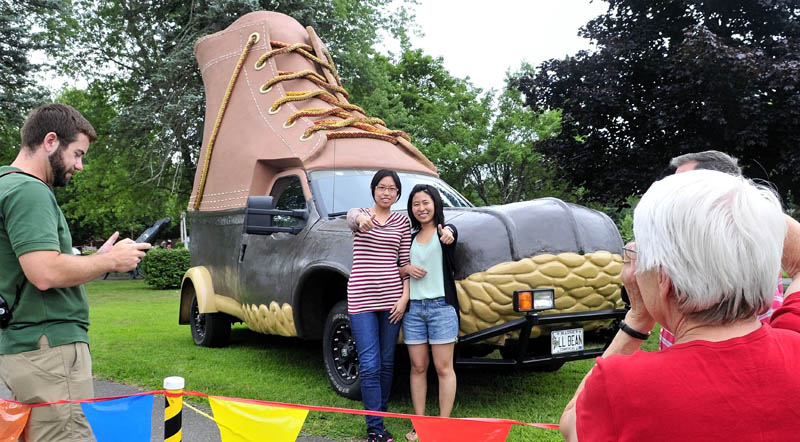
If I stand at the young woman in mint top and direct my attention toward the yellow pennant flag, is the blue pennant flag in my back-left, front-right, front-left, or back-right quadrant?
front-right

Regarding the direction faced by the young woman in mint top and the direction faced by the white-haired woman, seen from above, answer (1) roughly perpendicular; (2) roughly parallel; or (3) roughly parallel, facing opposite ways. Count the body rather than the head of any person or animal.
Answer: roughly parallel, facing opposite ways

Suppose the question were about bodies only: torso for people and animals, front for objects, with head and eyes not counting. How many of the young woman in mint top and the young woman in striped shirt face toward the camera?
2

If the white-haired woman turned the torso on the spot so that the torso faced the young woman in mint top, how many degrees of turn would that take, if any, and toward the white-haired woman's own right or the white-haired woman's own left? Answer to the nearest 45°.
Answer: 0° — they already face them

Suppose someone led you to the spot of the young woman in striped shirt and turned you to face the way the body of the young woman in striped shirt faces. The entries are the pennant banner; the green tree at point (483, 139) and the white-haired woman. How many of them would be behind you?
1

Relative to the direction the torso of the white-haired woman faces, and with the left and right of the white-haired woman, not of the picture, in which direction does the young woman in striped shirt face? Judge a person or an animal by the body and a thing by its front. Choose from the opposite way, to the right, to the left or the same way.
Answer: the opposite way

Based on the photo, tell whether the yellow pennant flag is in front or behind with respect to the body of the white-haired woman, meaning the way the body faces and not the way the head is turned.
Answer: in front

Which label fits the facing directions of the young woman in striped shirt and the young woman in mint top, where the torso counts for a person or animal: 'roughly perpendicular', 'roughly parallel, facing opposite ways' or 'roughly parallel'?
roughly parallel

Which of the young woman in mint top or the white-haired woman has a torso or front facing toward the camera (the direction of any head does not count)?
the young woman in mint top

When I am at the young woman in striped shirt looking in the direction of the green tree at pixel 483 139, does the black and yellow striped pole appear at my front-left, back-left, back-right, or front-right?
back-left

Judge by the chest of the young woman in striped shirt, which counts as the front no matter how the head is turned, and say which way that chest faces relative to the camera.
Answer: toward the camera

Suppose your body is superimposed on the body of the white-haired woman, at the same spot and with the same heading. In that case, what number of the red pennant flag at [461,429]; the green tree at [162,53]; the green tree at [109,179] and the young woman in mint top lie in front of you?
4

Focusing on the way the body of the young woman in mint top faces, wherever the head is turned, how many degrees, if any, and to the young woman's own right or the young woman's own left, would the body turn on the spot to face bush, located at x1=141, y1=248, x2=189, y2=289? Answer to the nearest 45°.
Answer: approximately 135° to the young woman's own right

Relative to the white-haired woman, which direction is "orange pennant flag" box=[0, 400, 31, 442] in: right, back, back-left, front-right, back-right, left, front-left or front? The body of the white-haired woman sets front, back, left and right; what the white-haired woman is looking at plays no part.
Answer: front-left

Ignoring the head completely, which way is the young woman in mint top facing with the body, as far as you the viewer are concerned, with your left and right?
facing the viewer

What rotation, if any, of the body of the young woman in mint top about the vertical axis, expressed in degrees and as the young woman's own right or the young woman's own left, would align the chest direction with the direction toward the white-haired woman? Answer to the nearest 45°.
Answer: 0° — they already face them
